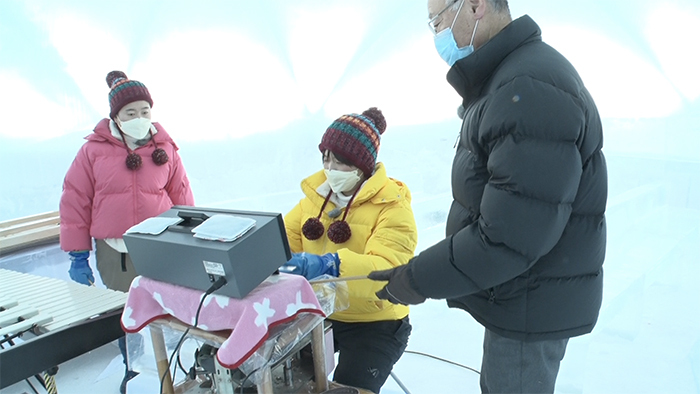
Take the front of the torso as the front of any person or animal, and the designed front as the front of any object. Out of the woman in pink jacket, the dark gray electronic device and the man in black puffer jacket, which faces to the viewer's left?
the man in black puffer jacket

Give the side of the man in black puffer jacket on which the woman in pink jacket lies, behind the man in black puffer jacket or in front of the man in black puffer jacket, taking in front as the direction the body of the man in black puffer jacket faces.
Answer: in front

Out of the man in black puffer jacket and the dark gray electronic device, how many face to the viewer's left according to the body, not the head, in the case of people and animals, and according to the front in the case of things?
1

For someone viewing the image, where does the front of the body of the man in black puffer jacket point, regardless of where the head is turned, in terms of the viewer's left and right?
facing to the left of the viewer

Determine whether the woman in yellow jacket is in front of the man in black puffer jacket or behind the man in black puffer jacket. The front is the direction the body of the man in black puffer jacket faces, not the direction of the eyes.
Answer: in front

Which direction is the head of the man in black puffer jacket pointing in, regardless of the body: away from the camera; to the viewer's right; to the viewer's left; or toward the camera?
to the viewer's left

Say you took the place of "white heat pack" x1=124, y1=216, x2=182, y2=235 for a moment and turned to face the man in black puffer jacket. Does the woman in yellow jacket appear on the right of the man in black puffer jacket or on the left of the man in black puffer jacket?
left

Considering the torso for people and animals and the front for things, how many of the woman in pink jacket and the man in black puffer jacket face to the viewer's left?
1

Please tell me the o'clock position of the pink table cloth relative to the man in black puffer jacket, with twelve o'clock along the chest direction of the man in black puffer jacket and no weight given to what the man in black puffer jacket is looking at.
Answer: The pink table cloth is roughly at 11 o'clock from the man in black puffer jacket.

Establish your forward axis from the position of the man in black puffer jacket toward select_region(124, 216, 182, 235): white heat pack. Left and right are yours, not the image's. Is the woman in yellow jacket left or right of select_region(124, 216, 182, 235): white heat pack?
right
